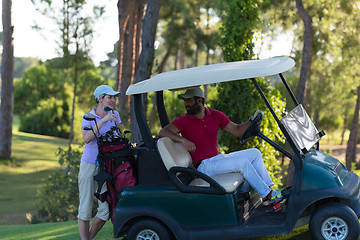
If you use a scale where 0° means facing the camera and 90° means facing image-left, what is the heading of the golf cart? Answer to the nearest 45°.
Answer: approximately 270°

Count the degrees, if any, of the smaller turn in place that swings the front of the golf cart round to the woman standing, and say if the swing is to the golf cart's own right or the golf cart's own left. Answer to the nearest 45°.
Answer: approximately 180°
